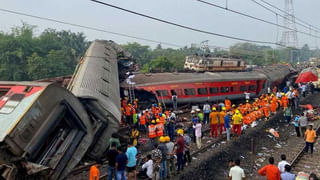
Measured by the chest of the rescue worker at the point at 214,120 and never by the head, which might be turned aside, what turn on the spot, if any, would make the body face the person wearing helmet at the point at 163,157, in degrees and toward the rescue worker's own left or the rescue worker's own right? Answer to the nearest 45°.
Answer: approximately 180°

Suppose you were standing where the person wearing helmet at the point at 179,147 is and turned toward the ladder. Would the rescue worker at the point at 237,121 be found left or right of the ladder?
right

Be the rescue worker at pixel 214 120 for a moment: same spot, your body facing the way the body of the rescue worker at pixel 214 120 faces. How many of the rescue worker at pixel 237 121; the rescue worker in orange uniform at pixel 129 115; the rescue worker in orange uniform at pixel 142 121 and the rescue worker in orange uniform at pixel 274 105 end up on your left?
2

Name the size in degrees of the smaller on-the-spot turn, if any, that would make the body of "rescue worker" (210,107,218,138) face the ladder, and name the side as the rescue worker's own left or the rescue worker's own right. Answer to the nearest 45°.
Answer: approximately 45° to the rescue worker's own left

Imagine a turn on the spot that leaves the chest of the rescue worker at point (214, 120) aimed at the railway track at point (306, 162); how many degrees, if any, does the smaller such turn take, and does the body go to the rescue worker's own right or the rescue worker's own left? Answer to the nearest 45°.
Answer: approximately 135° to the rescue worker's own right

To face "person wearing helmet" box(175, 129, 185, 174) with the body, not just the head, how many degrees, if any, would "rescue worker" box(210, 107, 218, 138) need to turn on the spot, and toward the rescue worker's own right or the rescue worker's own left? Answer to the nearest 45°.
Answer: approximately 180°

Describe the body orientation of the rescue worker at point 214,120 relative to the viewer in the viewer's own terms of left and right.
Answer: facing away from the viewer

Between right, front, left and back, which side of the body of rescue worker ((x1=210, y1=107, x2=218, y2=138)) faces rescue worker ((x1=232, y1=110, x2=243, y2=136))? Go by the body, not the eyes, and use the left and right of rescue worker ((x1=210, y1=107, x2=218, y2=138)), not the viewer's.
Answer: right

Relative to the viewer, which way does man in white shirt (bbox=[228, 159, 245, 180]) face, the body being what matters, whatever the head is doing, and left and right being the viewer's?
facing away from the viewer
